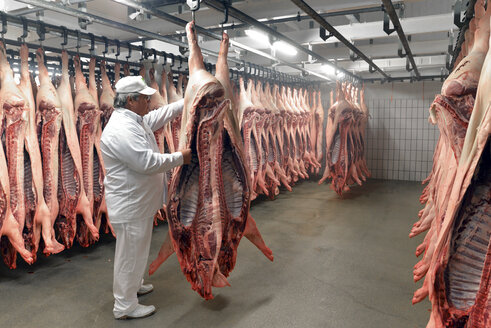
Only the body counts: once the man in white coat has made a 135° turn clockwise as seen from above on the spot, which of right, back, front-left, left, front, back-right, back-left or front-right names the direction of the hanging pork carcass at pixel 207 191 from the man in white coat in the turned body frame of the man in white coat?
left

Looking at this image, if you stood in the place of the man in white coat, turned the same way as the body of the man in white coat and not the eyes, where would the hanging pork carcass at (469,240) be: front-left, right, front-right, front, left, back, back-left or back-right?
front-right

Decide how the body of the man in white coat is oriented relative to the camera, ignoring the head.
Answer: to the viewer's right

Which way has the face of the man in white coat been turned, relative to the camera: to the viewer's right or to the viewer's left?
to the viewer's right
